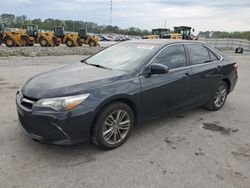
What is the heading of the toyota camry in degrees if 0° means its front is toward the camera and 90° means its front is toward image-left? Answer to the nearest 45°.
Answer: approximately 45°

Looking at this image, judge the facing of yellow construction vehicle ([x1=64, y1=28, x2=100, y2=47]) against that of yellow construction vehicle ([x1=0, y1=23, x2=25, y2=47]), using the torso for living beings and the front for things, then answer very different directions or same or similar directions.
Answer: same or similar directions

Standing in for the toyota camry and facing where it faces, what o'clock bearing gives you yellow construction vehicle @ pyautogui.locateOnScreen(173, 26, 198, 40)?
The yellow construction vehicle is roughly at 5 o'clock from the toyota camry.

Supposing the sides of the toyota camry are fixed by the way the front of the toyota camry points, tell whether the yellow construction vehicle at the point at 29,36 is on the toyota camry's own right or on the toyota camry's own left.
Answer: on the toyota camry's own right

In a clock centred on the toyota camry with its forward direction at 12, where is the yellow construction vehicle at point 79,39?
The yellow construction vehicle is roughly at 4 o'clock from the toyota camry.
